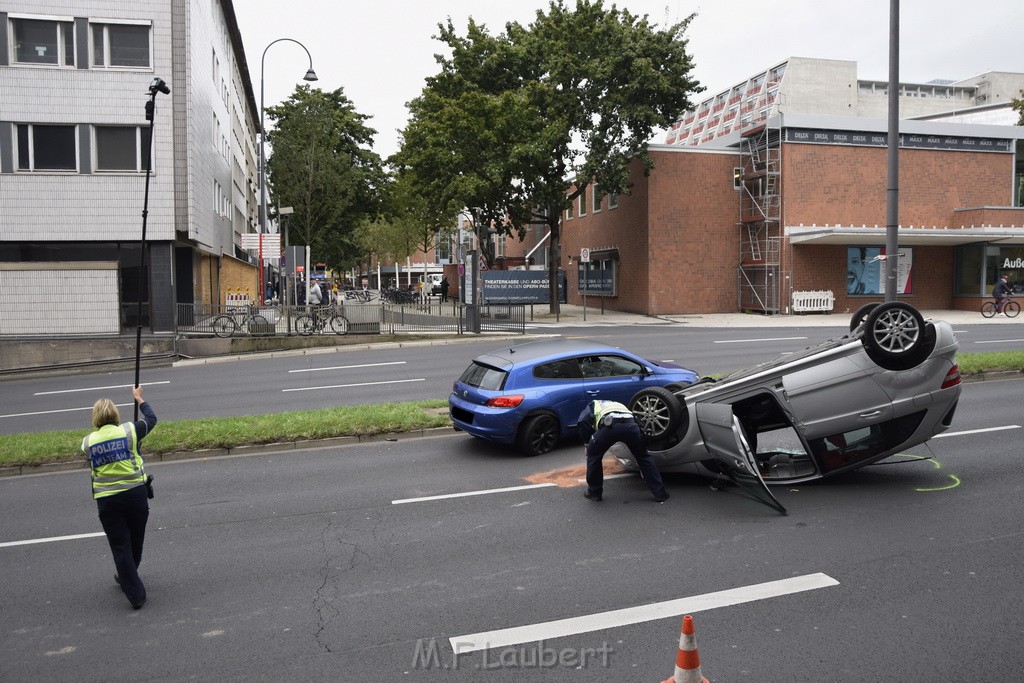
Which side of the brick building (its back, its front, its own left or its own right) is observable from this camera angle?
front

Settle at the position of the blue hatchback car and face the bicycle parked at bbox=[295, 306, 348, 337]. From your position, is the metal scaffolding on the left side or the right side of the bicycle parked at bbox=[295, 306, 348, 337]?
right

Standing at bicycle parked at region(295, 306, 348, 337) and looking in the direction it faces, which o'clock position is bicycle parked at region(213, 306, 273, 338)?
bicycle parked at region(213, 306, 273, 338) is roughly at 6 o'clock from bicycle parked at region(295, 306, 348, 337).

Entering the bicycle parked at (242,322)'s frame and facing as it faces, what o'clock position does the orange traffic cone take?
The orange traffic cone is roughly at 3 o'clock from the bicycle parked.

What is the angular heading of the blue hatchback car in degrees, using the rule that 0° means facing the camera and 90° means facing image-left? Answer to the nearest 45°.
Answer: approximately 225°

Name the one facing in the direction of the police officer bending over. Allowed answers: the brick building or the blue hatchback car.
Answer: the brick building

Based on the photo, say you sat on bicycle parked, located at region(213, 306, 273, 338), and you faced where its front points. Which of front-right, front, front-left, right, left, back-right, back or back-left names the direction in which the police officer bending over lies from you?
right

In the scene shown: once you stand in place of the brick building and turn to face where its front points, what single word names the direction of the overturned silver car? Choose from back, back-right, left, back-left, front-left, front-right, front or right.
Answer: front

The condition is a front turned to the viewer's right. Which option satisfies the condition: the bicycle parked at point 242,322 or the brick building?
the bicycle parked

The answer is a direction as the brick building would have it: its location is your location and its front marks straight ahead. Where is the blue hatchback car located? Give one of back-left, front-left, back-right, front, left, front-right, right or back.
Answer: front

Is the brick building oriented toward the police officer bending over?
yes

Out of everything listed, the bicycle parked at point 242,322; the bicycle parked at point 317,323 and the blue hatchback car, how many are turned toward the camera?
0

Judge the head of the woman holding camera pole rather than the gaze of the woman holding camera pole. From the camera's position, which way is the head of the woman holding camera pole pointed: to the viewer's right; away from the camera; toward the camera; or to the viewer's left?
away from the camera

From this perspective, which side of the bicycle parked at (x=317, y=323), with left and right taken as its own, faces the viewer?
right

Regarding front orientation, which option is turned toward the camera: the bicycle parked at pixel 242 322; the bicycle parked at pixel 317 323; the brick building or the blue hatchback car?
the brick building

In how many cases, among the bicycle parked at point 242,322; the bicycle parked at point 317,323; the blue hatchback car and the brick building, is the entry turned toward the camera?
1
